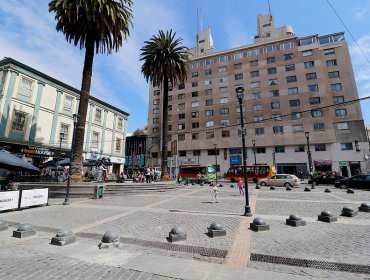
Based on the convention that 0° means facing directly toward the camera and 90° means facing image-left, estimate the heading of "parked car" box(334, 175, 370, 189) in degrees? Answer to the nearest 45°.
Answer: approximately 90°

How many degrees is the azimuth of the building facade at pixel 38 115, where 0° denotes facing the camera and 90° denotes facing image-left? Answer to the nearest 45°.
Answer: approximately 315°

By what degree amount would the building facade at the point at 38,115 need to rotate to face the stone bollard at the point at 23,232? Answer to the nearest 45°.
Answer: approximately 45° to its right

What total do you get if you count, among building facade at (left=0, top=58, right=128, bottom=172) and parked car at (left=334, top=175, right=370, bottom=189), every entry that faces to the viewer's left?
1

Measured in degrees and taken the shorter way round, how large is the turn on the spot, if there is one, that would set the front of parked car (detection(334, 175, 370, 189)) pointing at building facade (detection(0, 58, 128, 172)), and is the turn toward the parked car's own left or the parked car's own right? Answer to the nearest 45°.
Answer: approximately 45° to the parked car's own left

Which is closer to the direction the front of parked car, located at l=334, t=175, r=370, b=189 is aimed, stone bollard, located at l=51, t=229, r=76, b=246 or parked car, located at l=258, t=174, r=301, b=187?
the parked car

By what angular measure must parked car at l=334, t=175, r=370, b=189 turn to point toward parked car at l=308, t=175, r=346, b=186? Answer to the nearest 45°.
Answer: approximately 45° to its right

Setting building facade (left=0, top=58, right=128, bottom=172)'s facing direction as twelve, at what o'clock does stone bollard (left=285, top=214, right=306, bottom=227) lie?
The stone bollard is roughly at 1 o'clock from the building facade.
